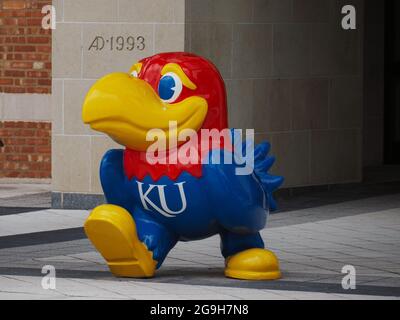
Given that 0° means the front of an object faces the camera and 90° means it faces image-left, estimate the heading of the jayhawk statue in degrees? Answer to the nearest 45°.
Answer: approximately 45°
